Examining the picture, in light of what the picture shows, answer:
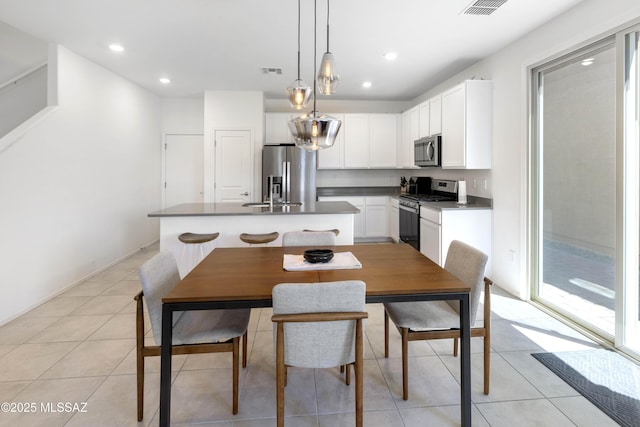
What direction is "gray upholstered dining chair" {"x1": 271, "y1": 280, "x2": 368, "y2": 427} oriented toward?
away from the camera

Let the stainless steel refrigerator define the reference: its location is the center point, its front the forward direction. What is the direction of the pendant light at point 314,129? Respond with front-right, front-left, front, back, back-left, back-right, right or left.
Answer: front

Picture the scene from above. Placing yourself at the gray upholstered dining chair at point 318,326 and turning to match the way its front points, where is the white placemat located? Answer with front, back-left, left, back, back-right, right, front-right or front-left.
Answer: front

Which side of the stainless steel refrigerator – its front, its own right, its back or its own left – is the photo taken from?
front

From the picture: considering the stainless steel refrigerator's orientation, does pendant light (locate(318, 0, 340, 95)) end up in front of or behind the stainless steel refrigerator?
in front

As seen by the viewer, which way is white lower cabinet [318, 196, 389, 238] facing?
toward the camera

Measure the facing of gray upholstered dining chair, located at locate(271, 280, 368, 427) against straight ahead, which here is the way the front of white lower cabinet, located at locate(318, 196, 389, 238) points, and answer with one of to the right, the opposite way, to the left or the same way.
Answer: the opposite way

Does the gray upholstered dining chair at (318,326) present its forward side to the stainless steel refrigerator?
yes

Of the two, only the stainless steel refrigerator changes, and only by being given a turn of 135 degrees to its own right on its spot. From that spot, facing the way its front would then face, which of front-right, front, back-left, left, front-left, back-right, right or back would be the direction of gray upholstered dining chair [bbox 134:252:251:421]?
back-left

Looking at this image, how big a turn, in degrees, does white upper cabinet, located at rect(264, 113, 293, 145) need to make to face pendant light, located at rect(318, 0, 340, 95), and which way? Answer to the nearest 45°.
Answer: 0° — it already faces it

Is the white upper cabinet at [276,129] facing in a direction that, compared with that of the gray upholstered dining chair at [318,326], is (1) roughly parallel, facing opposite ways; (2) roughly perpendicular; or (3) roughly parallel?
roughly parallel, facing opposite ways
